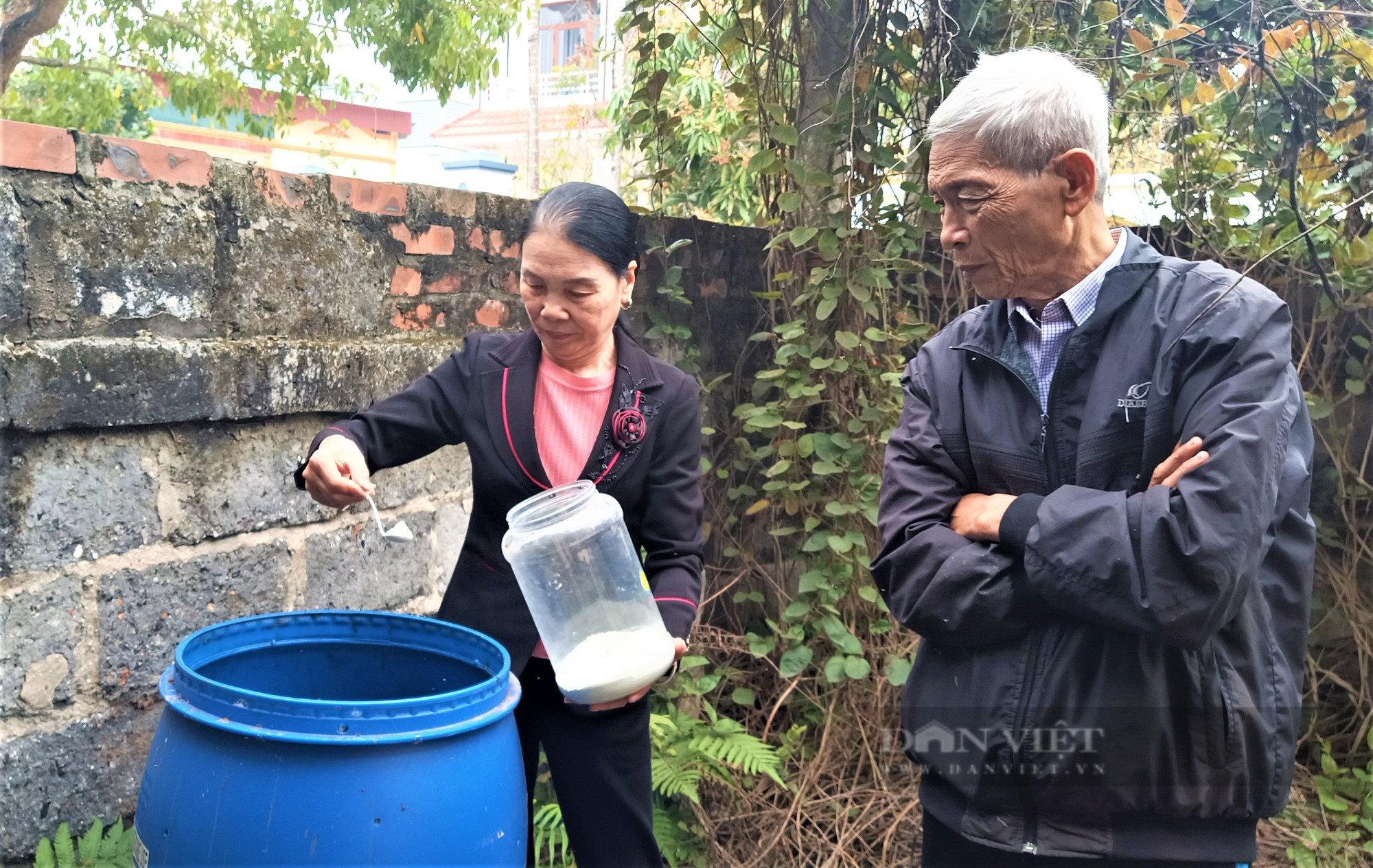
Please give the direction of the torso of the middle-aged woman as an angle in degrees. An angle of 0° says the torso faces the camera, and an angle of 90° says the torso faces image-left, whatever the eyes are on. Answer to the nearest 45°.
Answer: approximately 0°

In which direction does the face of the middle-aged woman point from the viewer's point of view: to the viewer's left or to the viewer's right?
to the viewer's left

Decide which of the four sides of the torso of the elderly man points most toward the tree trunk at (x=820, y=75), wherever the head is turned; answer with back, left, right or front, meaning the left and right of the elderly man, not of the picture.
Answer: right

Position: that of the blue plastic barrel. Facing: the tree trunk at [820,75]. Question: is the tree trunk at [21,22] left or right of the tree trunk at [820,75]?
left

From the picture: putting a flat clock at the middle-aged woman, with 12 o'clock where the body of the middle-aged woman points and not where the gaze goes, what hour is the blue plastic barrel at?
The blue plastic barrel is roughly at 1 o'clock from the middle-aged woman.

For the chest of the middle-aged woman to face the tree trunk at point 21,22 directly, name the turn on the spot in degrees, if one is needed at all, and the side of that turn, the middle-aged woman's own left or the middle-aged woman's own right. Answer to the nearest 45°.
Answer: approximately 135° to the middle-aged woman's own right

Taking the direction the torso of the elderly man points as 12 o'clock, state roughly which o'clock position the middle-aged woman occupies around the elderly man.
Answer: The middle-aged woman is roughly at 2 o'clock from the elderly man.

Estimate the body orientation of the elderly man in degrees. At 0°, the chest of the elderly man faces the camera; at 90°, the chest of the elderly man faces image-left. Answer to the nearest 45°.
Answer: approximately 45°

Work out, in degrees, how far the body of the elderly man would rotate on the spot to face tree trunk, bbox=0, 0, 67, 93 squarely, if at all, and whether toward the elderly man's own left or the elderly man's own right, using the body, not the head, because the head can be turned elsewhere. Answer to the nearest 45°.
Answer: approximately 90° to the elderly man's own right

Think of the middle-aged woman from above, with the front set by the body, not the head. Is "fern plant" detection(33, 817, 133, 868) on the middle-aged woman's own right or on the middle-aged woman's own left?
on the middle-aged woman's own right

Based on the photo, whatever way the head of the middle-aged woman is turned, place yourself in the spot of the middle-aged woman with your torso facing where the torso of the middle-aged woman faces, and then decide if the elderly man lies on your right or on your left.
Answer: on your left
